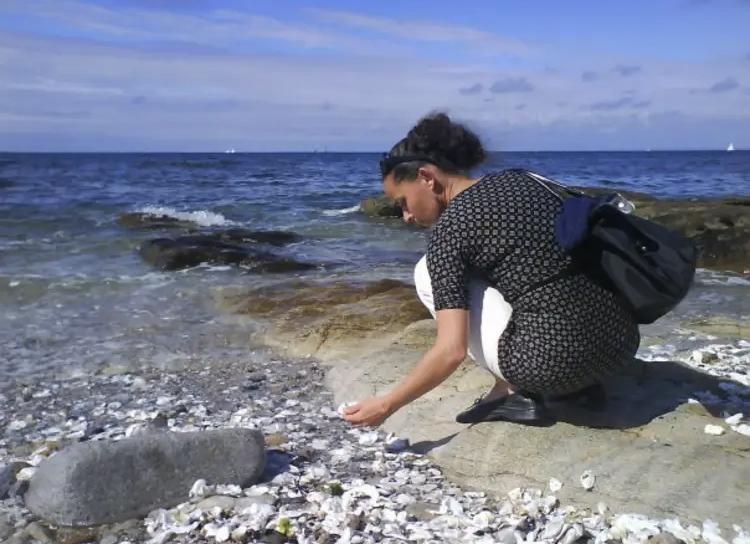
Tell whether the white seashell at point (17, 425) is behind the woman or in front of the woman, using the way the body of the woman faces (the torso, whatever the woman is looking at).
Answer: in front

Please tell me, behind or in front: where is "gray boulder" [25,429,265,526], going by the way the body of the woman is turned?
in front

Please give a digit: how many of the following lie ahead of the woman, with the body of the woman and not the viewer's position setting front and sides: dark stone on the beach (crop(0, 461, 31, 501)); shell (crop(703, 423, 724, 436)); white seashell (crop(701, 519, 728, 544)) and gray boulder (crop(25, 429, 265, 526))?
2

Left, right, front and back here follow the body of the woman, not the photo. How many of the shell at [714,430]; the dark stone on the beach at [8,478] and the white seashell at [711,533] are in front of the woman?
1

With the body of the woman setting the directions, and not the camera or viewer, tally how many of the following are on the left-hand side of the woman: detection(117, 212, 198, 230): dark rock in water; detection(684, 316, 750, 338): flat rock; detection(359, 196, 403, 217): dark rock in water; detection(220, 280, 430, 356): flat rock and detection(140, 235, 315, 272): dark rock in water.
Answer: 0

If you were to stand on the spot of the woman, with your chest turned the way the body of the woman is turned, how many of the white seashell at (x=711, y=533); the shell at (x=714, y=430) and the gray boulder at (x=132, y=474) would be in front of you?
1

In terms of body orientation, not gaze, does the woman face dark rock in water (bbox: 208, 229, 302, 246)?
no

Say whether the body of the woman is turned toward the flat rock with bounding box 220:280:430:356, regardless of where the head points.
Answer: no

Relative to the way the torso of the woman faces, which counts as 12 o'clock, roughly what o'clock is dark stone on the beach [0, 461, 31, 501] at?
The dark stone on the beach is roughly at 12 o'clock from the woman.

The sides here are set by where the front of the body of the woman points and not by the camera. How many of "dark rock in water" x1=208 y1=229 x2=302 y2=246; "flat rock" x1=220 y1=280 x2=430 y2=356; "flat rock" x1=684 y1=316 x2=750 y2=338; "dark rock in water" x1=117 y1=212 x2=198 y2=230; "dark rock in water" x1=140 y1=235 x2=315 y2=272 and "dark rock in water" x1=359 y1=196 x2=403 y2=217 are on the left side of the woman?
0

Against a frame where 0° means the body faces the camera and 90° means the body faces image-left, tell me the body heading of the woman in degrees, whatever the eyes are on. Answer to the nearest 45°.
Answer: approximately 90°

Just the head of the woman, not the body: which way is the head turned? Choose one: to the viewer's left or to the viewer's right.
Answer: to the viewer's left

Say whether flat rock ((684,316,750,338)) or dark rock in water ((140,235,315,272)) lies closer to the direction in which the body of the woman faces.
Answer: the dark rock in water
